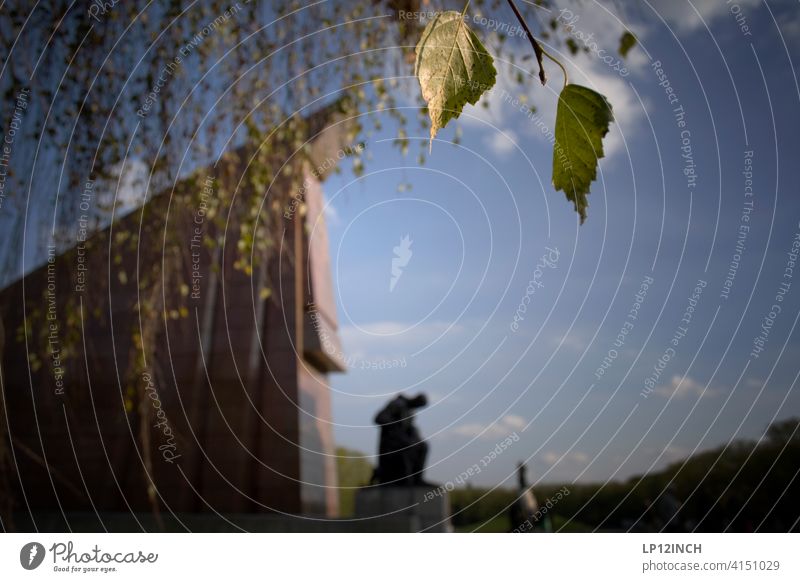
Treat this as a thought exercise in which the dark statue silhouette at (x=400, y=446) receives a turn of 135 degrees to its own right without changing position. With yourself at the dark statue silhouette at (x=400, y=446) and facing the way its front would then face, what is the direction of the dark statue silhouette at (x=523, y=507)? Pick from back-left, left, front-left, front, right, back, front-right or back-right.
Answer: back-right

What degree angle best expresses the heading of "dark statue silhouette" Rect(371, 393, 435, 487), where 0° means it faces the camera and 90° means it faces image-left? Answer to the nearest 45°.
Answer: approximately 270°
